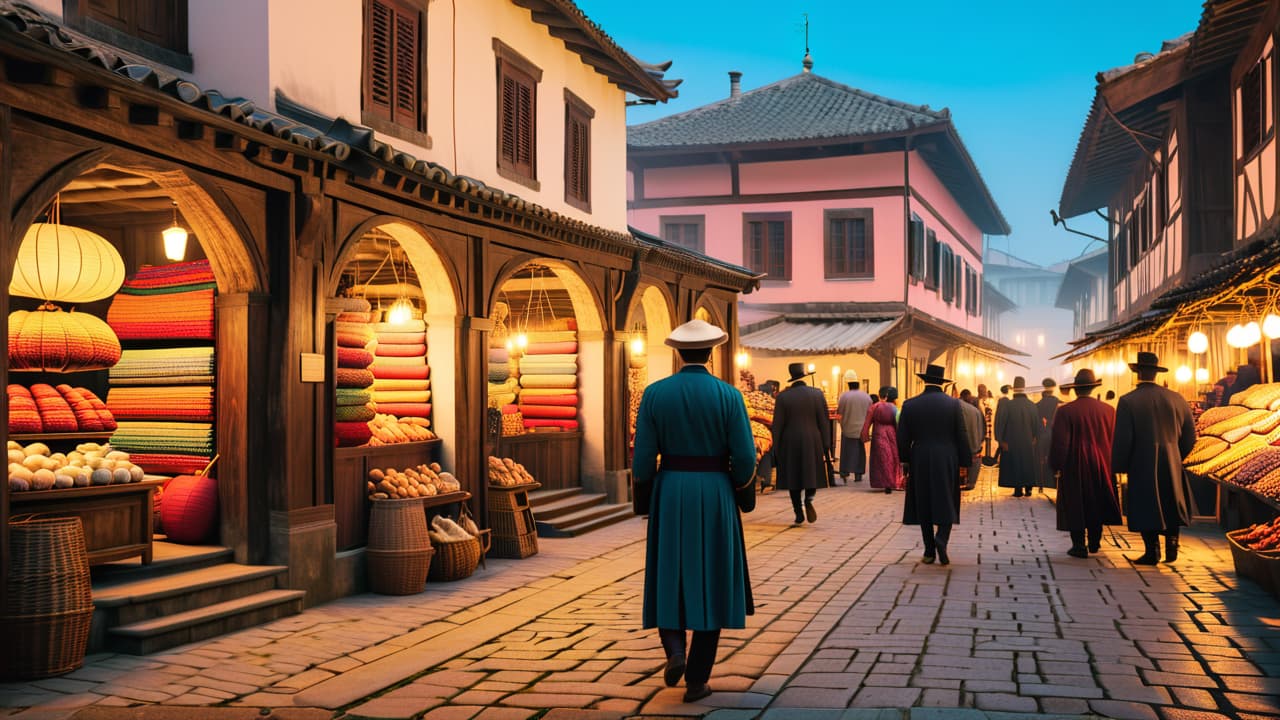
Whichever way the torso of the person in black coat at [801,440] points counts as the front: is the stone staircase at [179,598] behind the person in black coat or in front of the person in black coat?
behind

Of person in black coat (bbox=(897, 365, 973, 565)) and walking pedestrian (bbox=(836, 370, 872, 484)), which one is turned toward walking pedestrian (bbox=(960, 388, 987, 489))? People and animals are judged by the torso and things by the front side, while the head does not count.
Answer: the person in black coat

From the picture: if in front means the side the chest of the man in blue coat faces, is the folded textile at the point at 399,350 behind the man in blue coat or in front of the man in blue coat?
in front

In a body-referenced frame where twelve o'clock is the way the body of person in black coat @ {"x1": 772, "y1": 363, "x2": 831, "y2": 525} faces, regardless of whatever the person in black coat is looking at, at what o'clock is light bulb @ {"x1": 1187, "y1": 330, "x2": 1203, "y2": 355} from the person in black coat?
The light bulb is roughly at 3 o'clock from the person in black coat.

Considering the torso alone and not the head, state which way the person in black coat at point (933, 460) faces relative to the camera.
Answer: away from the camera

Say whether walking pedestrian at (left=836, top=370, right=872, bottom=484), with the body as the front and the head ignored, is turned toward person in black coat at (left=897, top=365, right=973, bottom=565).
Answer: no

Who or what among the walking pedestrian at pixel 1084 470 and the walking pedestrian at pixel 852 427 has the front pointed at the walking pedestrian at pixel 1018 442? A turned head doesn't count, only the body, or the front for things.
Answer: the walking pedestrian at pixel 1084 470

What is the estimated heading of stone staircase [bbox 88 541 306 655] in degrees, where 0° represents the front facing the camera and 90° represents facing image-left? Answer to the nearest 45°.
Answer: approximately 315°

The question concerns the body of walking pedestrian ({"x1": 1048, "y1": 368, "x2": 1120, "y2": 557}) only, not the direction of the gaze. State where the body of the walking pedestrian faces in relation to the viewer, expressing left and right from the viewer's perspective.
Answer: facing away from the viewer

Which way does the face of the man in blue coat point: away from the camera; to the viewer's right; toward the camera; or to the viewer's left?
away from the camera

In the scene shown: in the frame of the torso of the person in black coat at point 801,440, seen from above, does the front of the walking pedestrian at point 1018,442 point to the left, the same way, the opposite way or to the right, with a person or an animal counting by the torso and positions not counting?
the same way

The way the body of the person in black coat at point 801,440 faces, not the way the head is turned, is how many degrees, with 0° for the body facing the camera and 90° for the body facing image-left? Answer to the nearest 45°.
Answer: approximately 180°

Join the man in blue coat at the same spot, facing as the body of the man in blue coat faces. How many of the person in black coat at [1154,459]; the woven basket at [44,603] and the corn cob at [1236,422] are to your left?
1

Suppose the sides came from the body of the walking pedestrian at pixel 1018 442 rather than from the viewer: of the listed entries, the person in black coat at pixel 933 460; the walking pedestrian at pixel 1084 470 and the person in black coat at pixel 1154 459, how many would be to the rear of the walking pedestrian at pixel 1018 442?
3

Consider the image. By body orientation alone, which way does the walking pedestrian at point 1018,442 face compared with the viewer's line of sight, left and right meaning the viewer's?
facing away from the viewer

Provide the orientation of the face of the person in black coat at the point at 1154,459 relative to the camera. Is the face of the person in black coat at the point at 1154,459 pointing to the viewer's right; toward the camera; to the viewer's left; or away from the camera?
away from the camera

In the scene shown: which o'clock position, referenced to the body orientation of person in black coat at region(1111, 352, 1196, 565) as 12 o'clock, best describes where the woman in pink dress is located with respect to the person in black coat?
The woman in pink dress is roughly at 11 o'clock from the person in black coat.

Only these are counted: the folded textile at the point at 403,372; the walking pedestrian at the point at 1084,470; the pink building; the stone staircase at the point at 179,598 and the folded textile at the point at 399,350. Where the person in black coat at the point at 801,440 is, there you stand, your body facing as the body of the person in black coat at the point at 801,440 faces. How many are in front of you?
1
